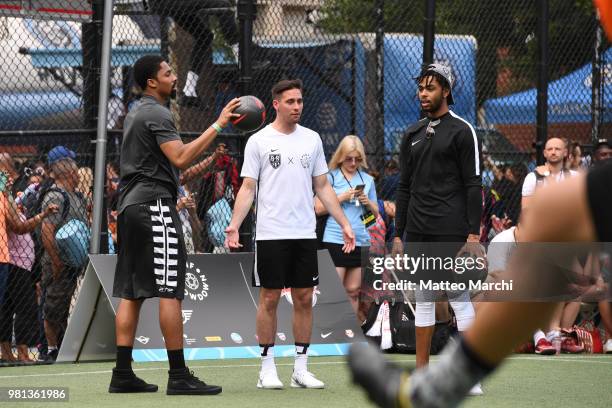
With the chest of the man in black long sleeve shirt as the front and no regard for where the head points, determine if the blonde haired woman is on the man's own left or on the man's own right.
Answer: on the man's own right

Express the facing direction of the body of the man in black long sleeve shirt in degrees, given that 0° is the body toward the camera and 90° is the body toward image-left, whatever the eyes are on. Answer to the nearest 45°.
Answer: approximately 45°

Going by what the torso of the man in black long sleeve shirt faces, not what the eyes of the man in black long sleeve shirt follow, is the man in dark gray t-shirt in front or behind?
in front

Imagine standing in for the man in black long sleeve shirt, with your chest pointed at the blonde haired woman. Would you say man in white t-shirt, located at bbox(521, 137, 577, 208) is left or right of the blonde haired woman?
right

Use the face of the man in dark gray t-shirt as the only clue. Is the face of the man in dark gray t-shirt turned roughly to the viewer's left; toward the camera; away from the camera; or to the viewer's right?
to the viewer's right

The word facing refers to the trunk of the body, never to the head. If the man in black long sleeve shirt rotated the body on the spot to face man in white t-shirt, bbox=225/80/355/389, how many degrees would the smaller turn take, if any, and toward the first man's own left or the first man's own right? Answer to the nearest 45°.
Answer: approximately 45° to the first man's own right

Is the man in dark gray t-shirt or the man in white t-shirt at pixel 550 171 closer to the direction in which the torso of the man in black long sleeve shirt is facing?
the man in dark gray t-shirt

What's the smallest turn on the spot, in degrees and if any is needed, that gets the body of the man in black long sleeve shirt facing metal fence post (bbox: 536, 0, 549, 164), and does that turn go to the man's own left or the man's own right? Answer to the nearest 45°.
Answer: approximately 135° to the man's own right

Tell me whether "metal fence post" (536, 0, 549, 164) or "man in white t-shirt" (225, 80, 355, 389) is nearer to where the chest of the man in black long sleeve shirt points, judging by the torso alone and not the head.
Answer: the man in white t-shirt

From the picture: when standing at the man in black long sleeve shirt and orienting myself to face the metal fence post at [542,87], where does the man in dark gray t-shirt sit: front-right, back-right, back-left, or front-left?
back-left

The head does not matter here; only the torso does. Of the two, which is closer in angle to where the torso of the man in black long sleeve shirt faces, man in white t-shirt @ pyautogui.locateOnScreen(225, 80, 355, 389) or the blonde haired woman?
the man in white t-shirt

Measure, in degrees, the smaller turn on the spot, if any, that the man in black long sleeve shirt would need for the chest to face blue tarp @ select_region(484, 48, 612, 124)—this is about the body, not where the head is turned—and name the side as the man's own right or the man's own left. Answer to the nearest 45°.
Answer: approximately 135° to the man's own right
